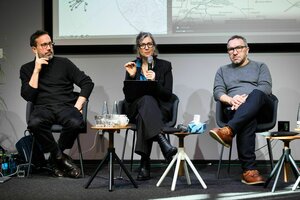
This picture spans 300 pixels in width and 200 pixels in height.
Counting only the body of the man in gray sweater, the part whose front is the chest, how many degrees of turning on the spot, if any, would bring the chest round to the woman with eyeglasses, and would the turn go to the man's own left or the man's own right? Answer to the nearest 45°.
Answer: approximately 90° to the man's own right

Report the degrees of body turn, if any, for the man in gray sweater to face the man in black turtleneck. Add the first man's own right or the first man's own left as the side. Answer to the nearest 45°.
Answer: approximately 90° to the first man's own right

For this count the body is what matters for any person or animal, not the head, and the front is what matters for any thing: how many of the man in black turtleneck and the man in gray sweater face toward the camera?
2

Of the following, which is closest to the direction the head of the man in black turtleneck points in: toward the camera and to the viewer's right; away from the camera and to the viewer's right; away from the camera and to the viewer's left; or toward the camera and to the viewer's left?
toward the camera and to the viewer's right

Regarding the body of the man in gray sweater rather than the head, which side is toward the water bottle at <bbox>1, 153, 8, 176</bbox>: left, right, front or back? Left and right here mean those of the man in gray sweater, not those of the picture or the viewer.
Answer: right

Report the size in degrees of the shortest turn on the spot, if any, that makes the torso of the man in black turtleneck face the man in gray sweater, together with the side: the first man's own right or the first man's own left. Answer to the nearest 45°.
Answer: approximately 90° to the first man's own left

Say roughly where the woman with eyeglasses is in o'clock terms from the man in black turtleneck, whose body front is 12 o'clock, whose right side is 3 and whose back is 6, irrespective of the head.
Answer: The woman with eyeglasses is roughly at 10 o'clock from the man in black turtleneck.

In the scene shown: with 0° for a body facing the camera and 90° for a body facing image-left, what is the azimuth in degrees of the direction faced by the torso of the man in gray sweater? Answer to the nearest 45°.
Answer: approximately 0°
